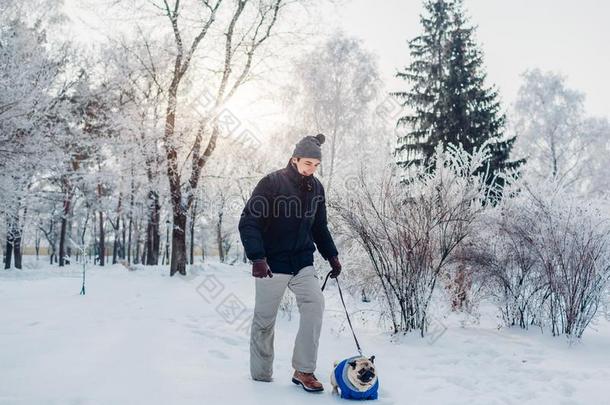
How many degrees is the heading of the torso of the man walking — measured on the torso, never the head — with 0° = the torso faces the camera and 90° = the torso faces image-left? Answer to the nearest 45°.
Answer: approximately 315°

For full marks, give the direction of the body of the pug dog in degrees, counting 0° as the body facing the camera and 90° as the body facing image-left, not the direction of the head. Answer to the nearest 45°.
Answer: approximately 315°

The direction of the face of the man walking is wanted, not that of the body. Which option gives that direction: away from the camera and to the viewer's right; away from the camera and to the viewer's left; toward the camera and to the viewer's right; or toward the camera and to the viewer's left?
toward the camera and to the viewer's right

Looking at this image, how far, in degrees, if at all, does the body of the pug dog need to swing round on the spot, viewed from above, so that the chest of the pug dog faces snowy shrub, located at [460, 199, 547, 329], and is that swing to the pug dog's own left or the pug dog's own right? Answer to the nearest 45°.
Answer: approximately 90° to the pug dog's own left

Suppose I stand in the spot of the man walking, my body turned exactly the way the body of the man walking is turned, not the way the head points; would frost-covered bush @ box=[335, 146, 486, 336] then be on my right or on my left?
on my left

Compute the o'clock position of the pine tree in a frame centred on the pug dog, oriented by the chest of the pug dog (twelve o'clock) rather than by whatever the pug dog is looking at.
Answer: The pine tree is roughly at 8 o'clock from the pug dog.

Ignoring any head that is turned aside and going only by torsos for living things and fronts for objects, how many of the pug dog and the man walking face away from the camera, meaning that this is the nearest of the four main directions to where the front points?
0

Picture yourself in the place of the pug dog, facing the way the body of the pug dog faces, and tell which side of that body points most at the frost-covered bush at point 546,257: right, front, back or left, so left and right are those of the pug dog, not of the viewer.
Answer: left

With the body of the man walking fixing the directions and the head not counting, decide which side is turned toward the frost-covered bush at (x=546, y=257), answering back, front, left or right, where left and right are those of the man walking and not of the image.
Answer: left
